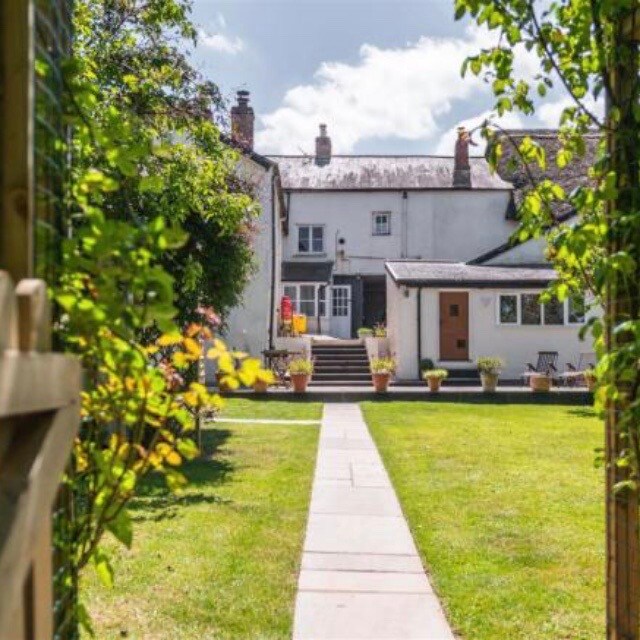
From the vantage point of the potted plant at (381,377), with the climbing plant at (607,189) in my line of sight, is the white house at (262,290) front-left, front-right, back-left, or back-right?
back-right

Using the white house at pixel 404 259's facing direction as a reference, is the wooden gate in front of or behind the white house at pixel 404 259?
in front

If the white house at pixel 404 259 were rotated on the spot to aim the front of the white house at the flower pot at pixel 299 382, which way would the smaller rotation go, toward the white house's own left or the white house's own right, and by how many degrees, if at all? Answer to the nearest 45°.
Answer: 0° — it already faces it

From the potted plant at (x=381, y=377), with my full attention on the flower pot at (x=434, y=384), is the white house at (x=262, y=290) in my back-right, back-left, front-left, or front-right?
back-left

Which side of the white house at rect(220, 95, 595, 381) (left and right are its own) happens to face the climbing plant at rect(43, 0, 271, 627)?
front

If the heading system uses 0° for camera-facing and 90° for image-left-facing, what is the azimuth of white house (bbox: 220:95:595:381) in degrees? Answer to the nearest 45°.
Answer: approximately 0°

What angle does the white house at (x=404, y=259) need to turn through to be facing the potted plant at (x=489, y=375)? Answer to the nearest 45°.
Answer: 0° — it already faces it
